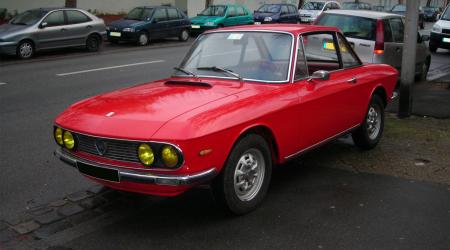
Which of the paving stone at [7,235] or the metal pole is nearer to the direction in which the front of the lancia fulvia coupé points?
the paving stone

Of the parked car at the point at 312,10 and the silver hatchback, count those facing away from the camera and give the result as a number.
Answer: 0

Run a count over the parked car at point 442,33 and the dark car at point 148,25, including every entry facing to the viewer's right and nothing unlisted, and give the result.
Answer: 0

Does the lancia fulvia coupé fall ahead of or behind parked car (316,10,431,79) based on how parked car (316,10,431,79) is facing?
behind

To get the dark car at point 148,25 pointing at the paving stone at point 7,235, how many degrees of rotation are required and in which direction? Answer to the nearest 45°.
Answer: approximately 45° to its left

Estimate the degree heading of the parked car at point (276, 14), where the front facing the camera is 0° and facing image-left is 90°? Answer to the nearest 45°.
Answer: approximately 45°

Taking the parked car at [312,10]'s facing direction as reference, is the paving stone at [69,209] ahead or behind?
ahead

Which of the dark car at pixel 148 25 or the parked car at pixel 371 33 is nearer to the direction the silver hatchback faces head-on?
the parked car

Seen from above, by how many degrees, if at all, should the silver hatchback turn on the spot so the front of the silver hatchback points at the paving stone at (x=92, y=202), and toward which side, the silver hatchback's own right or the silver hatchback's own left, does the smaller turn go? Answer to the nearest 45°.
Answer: approximately 45° to the silver hatchback's own left

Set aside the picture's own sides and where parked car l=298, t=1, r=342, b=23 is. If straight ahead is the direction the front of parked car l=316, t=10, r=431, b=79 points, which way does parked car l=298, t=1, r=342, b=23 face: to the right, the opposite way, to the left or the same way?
the opposite way

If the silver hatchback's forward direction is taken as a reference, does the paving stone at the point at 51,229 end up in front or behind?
in front

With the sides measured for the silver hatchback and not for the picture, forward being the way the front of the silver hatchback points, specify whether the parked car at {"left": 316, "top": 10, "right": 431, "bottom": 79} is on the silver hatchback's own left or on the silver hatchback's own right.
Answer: on the silver hatchback's own left
